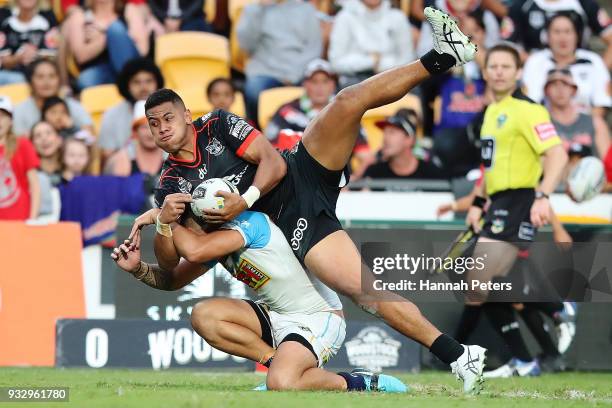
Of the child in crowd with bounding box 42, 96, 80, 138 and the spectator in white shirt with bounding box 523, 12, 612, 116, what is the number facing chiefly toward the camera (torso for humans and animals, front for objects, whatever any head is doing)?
2

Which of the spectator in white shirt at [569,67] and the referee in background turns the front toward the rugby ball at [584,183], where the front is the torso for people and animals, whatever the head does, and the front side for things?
the spectator in white shirt

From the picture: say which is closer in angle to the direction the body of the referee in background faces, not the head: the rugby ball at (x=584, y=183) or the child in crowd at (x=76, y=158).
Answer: the child in crowd

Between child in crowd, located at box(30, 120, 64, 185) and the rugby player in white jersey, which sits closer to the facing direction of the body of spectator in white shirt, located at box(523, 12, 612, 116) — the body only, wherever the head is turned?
the rugby player in white jersey

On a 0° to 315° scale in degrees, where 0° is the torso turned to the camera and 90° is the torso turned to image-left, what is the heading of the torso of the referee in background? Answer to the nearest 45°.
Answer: approximately 45°

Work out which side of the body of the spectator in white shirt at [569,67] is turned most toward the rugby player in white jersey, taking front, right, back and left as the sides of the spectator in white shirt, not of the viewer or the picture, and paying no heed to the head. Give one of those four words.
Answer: front

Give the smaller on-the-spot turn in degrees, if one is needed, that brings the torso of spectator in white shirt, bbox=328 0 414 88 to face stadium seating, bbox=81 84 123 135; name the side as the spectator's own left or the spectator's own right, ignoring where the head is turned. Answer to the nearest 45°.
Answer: approximately 90° to the spectator's own right
